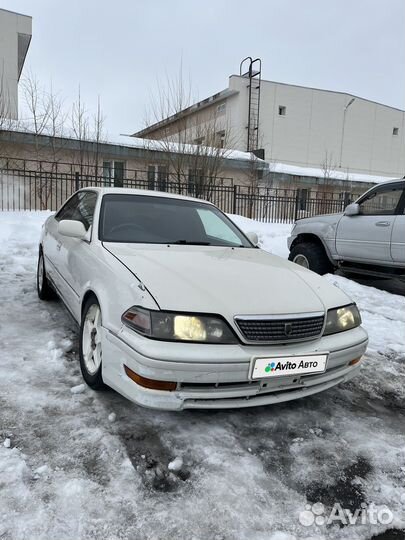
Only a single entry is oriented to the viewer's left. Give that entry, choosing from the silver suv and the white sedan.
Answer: the silver suv

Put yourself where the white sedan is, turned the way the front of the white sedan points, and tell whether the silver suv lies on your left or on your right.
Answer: on your left

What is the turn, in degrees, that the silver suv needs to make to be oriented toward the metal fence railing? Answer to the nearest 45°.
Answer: approximately 45° to its right

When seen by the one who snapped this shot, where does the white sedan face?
facing the viewer and to the right of the viewer

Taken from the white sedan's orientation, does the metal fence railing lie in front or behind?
behind

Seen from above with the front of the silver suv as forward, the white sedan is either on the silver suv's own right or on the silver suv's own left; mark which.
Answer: on the silver suv's own left

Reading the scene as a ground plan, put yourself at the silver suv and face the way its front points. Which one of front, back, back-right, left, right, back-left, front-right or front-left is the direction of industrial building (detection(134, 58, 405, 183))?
right

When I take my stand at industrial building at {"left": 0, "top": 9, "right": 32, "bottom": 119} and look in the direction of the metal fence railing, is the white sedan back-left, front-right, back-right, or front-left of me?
front-right

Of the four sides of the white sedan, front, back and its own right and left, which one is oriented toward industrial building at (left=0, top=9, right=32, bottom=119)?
back

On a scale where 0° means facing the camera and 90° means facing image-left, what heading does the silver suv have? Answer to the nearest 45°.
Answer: approximately 90°

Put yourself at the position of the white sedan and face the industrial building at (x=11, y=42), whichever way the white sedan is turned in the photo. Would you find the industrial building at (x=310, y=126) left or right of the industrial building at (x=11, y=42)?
right

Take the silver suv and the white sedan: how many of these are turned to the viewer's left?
1
